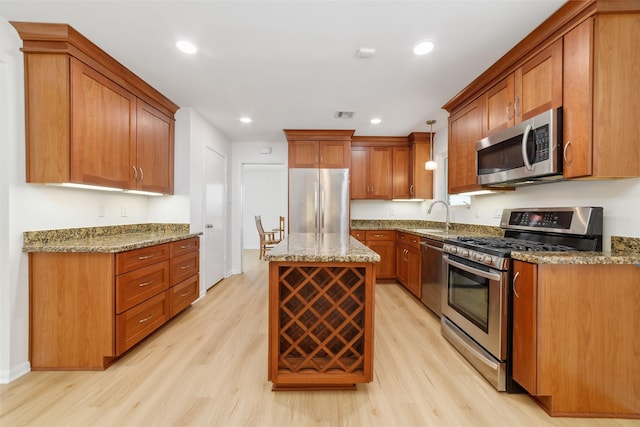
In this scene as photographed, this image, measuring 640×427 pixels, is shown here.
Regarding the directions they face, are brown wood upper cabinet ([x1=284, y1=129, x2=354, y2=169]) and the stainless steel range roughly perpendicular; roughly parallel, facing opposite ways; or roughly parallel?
roughly perpendicular

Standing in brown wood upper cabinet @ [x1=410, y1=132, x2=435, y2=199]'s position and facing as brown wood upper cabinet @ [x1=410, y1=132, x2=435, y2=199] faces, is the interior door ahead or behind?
ahead

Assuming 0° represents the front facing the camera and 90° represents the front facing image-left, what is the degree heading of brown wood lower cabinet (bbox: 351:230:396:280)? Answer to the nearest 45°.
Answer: approximately 0°

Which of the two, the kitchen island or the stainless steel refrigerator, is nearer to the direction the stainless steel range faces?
the kitchen island

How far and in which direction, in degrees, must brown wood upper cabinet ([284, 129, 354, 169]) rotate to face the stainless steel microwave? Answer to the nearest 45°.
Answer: approximately 45° to its left

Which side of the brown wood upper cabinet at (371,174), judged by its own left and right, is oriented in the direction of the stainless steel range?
front

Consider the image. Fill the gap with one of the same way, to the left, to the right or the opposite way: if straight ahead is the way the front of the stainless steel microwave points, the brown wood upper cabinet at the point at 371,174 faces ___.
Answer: to the left
